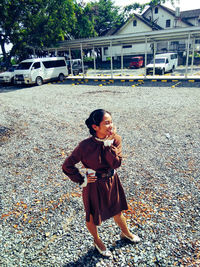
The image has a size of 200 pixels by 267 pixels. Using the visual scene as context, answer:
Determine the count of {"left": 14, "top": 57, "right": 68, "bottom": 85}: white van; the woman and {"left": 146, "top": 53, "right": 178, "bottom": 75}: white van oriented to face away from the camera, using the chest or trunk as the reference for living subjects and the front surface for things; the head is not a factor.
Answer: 0

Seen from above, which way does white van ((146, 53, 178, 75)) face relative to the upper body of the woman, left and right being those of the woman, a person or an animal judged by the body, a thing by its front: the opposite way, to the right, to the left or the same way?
to the right

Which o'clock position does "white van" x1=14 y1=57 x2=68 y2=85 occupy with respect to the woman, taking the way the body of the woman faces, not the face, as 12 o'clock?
The white van is roughly at 7 o'clock from the woman.

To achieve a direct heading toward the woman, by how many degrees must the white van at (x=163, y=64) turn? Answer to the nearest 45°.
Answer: approximately 45° to its left

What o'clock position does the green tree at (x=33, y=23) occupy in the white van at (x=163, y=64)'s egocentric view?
The green tree is roughly at 1 o'clock from the white van.

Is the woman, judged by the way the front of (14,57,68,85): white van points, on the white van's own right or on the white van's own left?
on the white van's own left

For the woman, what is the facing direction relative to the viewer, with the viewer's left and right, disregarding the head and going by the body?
facing the viewer and to the right of the viewer

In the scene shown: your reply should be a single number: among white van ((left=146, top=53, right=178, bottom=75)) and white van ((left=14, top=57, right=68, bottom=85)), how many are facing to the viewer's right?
0

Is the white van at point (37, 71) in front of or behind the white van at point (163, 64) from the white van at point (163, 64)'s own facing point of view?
in front

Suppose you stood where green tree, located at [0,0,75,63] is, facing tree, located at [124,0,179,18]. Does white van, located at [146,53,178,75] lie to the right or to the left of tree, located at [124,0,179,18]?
right

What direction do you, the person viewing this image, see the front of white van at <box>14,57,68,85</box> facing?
facing the viewer and to the left of the viewer

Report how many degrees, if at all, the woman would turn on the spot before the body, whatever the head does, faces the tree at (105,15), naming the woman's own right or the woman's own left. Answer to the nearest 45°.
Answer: approximately 135° to the woman's own left

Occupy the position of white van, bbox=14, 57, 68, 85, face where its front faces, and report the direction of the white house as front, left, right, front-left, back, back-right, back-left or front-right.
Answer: back

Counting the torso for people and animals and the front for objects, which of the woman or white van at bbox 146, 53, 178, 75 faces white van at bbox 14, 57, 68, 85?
white van at bbox 146, 53, 178, 75

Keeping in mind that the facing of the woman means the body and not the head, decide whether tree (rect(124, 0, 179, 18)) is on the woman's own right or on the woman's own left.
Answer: on the woman's own left

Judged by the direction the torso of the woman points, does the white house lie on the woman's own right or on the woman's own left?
on the woman's own left
